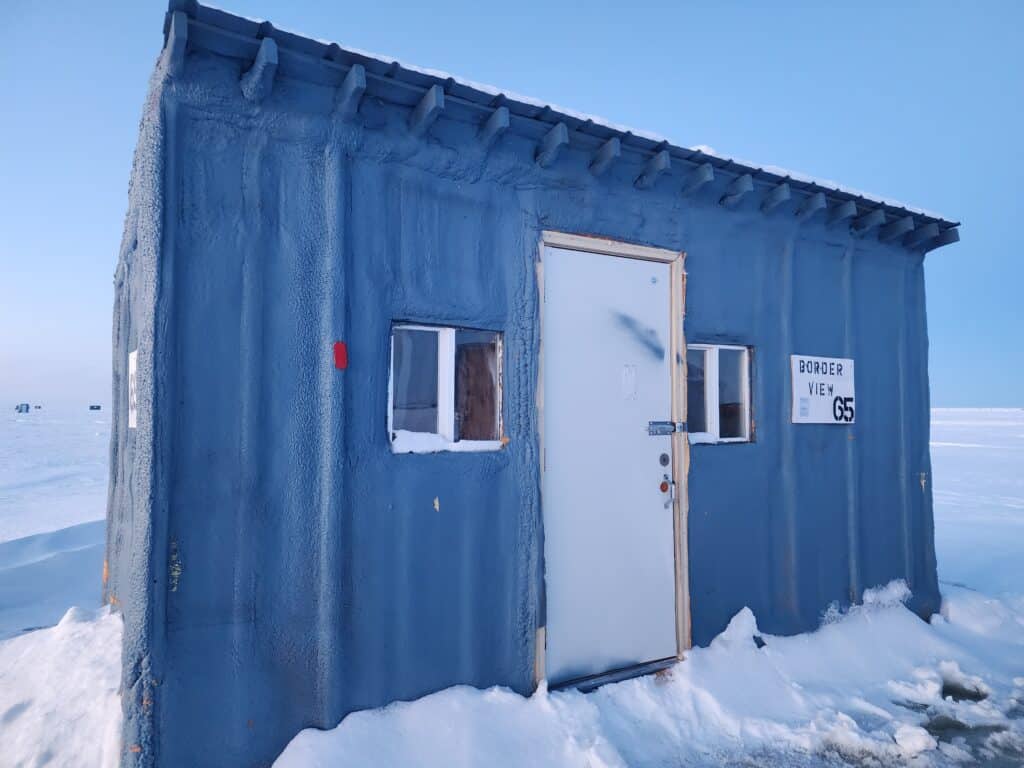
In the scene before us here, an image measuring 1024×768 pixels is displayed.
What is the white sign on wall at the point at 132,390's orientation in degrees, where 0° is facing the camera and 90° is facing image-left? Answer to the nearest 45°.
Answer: approximately 90°

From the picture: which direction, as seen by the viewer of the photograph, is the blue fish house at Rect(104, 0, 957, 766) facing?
facing the viewer and to the right of the viewer
